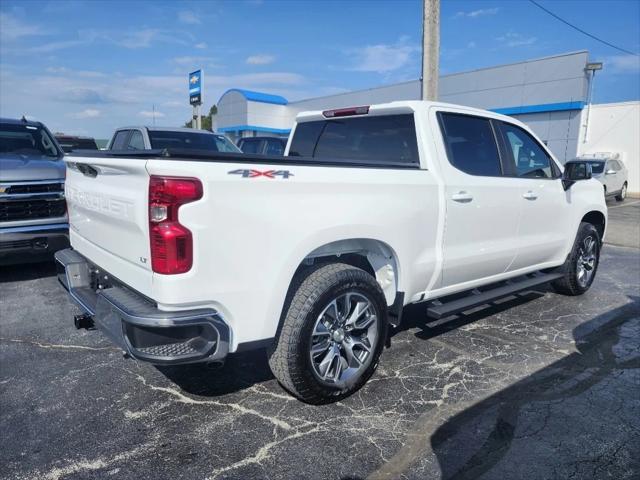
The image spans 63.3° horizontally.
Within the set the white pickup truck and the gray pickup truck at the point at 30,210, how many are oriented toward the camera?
1

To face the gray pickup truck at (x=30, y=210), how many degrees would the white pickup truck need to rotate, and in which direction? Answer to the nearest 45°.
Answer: approximately 90° to its left

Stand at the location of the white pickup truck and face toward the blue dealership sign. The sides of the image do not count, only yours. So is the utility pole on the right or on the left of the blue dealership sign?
right

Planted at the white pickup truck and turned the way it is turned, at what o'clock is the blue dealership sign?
The blue dealership sign is roughly at 10 o'clock from the white pickup truck.

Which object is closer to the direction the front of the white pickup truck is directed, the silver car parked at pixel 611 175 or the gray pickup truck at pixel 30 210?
the silver car parked

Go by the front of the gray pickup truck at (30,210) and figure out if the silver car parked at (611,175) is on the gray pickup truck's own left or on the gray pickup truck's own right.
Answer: on the gray pickup truck's own left

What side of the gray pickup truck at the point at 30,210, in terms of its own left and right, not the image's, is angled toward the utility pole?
left

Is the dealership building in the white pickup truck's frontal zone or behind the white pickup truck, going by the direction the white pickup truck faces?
frontal zone

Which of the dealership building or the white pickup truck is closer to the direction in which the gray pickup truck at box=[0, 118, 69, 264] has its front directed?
the white pickup truck

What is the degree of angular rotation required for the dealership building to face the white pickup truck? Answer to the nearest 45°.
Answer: approximately 45° to its left

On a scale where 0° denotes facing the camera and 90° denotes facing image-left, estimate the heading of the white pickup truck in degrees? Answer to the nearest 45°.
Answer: approximately 225°

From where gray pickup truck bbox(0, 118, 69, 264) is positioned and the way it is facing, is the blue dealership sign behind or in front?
behind

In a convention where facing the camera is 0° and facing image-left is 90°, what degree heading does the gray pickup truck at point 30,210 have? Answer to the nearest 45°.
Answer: approximately 0°
